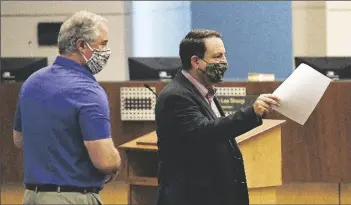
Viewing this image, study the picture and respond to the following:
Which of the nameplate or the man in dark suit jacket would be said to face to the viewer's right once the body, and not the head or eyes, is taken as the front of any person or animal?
the man in dark suit jacket

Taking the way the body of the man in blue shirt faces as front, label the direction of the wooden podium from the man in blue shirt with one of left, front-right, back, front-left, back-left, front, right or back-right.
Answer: front

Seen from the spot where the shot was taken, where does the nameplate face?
facing the viewer

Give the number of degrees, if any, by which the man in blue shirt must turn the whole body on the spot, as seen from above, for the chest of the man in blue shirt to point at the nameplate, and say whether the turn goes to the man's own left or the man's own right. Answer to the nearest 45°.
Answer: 0° — they already face it

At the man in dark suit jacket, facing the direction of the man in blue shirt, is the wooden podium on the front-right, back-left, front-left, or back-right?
back-right

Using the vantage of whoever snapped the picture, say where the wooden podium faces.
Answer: facing away from the viewer and to the right of the viewer

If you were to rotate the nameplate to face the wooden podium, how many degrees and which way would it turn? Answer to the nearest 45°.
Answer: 0° — it already faces it

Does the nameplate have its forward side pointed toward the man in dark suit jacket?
yes
